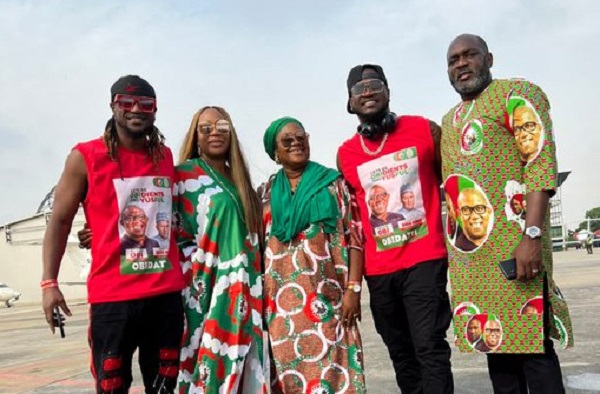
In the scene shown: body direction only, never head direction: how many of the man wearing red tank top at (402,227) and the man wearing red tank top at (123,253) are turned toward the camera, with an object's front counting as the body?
2

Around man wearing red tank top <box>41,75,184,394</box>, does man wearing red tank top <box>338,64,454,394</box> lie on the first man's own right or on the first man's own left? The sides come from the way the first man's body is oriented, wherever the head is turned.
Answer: on the first man's own left

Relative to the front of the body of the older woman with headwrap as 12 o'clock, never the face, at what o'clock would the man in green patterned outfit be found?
The man in green patterned outfit is roughly at 10 o'clock from the older woman with headwrap.

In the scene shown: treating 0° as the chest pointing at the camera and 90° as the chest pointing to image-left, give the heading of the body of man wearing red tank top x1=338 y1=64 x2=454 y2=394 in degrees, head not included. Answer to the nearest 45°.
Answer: approximately 0°

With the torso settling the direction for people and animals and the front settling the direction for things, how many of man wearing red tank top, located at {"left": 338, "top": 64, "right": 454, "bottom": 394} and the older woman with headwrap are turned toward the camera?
2

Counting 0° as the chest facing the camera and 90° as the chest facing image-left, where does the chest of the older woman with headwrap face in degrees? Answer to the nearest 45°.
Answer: approximately 0°

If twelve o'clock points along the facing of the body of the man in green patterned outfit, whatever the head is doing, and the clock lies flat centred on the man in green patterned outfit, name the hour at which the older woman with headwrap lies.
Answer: The older woman with headwrap is roughly at 2 o'clock from the man in green patterned outfit.
